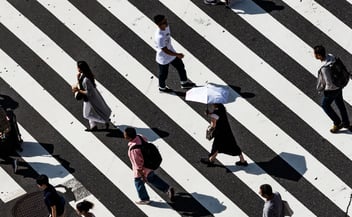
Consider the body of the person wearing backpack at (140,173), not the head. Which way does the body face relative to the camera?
to the viewer's left

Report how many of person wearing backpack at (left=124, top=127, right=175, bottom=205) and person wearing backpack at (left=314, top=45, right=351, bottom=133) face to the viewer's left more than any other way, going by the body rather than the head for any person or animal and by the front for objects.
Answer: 2

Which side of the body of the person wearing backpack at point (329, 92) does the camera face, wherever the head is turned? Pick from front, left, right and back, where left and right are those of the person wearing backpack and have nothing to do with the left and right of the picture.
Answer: left

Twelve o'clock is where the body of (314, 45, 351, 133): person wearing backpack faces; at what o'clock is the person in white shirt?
The person in white shirt is roughly at 12 o'clock from the person wearing backpack.
